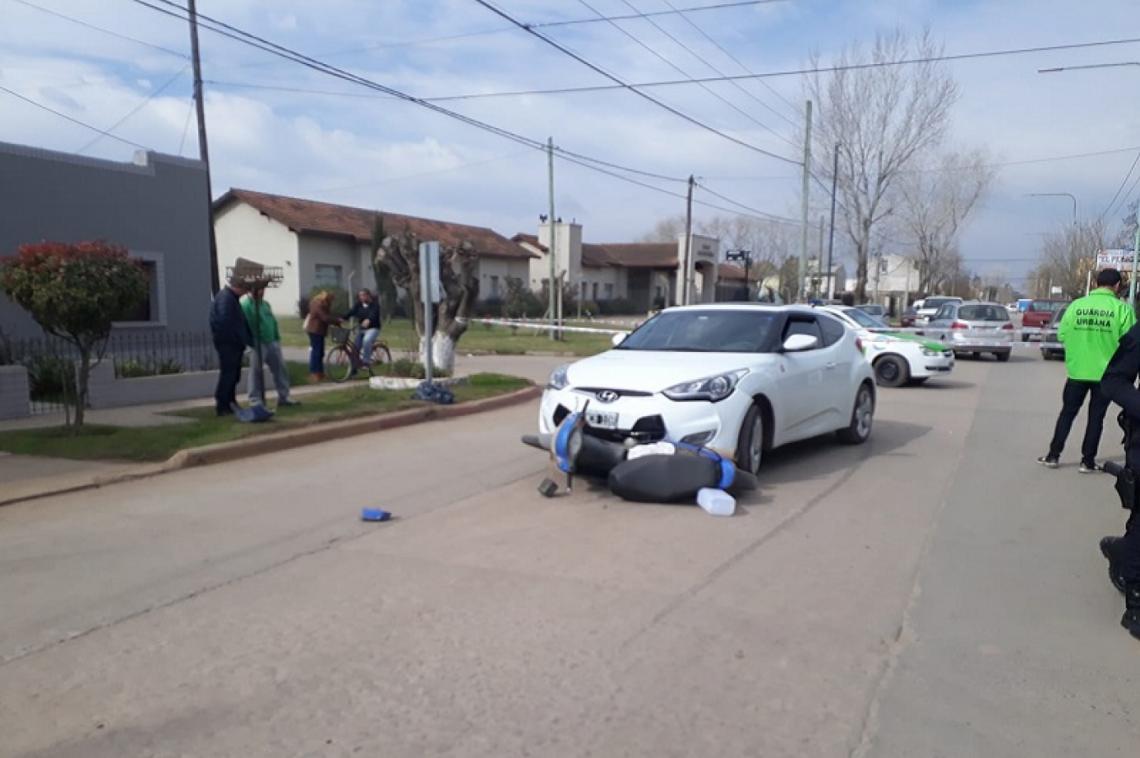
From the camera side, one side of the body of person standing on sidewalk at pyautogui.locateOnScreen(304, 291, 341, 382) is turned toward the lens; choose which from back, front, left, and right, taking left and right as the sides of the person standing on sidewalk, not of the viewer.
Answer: right

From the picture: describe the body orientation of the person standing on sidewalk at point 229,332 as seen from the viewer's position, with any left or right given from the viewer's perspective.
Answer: facing to the right of the viewer

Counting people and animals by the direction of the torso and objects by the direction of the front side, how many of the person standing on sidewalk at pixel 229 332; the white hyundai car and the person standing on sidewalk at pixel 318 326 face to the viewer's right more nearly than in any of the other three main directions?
2

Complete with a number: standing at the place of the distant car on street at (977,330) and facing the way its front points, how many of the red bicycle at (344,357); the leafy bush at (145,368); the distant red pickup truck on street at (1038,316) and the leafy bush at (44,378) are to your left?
3

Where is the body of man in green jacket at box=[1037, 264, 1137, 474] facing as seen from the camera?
away from the camera

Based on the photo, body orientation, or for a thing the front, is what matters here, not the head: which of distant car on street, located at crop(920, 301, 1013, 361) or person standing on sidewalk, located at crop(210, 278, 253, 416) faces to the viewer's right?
the person standing on sidewalk

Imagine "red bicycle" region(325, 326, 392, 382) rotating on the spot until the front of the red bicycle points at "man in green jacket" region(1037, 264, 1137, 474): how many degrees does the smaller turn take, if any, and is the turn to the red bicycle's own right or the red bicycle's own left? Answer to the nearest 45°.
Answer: approximately 90° to the red bicycle's own left

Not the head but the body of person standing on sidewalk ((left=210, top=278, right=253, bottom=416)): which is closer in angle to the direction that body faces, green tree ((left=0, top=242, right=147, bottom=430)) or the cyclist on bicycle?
the cyclist on bicycle
